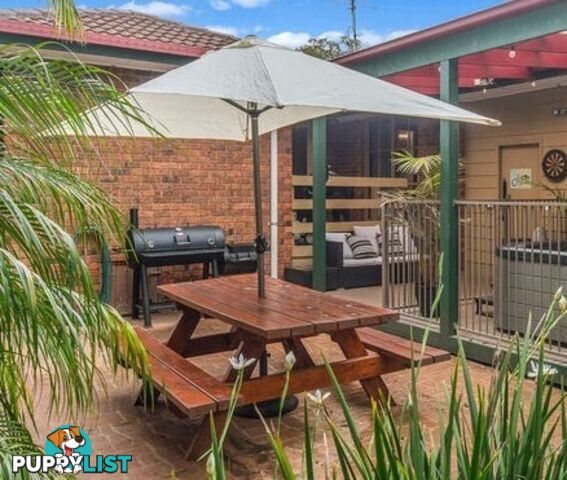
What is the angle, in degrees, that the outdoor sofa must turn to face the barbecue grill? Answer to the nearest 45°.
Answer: approximately 45° to its right

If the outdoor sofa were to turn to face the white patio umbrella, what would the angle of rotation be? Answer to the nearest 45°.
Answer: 0° — it already faces it

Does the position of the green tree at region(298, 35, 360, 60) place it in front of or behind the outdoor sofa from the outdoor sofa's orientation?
behind

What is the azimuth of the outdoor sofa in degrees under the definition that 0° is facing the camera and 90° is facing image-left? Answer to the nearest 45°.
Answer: approximately 0°
